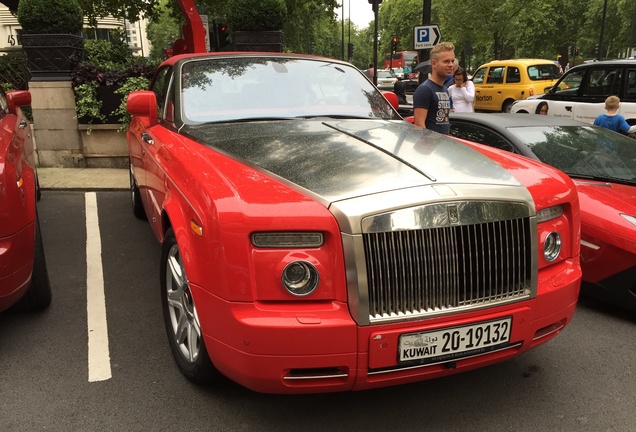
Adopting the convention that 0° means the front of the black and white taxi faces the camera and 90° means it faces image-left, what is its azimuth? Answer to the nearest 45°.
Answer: approximately 90°

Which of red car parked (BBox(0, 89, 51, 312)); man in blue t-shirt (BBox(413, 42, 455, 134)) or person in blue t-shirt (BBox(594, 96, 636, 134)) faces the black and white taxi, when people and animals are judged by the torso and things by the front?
person in blue t-shirt (BBox(594, 96, 636, 134))

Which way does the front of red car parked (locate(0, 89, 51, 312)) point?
toward the camera

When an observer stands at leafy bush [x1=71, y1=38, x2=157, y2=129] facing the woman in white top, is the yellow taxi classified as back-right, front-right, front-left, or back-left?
front-left

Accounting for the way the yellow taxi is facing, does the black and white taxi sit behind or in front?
behind

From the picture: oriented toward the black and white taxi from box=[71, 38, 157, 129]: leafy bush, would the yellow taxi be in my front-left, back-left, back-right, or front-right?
front-left

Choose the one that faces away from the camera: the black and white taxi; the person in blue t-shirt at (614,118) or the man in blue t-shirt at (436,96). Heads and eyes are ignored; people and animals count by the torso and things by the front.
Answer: the person in blue t-shirt at (614,118)

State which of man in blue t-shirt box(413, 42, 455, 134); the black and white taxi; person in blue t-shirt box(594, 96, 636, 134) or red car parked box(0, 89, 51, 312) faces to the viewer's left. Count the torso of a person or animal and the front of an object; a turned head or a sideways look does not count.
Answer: the black and white taxi

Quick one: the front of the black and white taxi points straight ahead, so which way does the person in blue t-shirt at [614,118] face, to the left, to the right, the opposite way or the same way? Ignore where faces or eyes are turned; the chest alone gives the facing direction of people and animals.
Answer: to the right

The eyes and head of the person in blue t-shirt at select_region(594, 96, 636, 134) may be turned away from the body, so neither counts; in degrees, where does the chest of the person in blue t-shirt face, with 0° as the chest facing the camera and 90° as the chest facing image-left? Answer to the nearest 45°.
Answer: approximately 180°

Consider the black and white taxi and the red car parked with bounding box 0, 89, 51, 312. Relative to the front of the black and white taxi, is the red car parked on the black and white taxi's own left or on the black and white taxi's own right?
on the black and white taxi's own left

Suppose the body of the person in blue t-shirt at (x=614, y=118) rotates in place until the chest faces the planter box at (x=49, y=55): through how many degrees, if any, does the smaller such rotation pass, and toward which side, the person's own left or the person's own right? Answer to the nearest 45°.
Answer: approximately 90° to the person's own left
